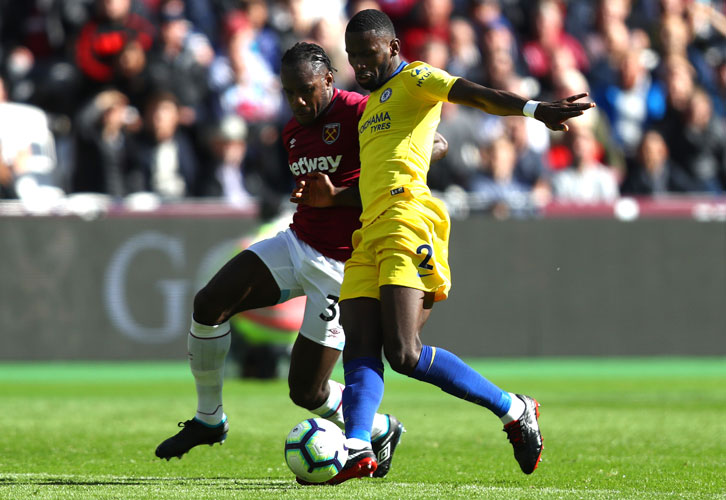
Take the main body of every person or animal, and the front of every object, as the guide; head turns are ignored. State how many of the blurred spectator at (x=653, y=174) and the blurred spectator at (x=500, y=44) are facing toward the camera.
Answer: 2

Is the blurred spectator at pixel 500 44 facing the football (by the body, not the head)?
yes

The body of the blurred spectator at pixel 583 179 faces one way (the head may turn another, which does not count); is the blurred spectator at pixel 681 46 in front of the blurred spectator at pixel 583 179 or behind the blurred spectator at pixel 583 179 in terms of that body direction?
behind

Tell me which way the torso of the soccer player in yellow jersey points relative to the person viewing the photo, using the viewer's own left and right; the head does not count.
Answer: facing the viewer and to the left of the viewer

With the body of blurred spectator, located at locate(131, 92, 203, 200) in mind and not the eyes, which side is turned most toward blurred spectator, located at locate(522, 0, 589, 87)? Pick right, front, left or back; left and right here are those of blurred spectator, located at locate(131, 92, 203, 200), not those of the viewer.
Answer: left

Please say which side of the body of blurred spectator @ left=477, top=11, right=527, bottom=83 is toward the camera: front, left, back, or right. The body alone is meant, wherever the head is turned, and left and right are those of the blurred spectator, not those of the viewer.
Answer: front

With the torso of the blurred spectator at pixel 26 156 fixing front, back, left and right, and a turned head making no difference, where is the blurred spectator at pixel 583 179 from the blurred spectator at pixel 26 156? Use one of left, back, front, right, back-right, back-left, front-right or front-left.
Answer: left

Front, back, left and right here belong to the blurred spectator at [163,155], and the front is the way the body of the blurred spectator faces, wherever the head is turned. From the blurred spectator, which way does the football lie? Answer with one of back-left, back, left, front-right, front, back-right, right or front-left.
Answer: front

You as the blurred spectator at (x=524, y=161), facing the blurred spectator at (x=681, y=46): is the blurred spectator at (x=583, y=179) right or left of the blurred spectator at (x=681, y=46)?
right

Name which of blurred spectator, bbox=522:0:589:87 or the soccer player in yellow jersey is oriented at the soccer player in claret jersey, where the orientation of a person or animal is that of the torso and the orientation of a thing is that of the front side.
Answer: the blurred spectator

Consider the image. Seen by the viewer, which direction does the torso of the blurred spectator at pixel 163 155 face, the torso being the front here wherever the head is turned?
toward the camera

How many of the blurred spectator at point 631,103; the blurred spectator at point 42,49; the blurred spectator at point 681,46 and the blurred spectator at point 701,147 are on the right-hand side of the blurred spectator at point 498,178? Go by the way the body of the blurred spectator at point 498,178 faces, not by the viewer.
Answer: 1
